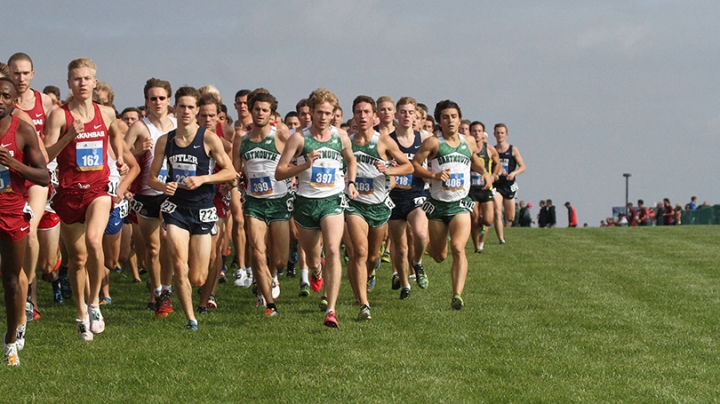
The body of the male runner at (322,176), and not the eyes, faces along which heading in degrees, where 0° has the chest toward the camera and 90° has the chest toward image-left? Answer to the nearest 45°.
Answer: approximately 0°

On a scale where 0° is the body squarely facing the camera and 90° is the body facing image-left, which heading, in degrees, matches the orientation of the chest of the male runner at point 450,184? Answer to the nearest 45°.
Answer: approximately 0°

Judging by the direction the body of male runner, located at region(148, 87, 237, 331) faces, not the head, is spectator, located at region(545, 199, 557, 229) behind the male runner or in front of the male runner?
behind

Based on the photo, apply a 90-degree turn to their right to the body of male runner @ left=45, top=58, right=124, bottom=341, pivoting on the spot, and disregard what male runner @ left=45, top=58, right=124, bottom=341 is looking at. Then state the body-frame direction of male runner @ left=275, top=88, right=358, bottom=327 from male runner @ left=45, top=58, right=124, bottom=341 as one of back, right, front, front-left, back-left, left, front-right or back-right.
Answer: back

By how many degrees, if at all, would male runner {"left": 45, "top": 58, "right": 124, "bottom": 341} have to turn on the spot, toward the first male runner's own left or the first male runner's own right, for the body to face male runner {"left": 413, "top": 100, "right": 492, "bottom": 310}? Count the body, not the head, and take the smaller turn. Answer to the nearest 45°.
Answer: approximately 90° to the first male runner's own left

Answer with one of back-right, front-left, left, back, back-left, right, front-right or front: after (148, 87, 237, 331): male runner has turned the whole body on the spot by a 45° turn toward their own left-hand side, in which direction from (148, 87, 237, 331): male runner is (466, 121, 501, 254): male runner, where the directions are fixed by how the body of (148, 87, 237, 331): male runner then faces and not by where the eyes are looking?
left

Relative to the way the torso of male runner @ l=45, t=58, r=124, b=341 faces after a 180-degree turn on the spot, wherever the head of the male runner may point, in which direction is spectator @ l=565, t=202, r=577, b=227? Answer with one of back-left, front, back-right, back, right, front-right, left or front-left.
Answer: front-right

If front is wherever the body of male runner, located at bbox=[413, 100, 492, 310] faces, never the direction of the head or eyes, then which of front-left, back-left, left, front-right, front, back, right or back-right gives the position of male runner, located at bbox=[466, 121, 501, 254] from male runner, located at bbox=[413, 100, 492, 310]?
back

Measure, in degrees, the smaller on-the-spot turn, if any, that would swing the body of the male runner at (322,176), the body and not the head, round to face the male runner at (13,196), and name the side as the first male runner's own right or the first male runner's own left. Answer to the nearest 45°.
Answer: approximately 45° to the first male runner's own right
